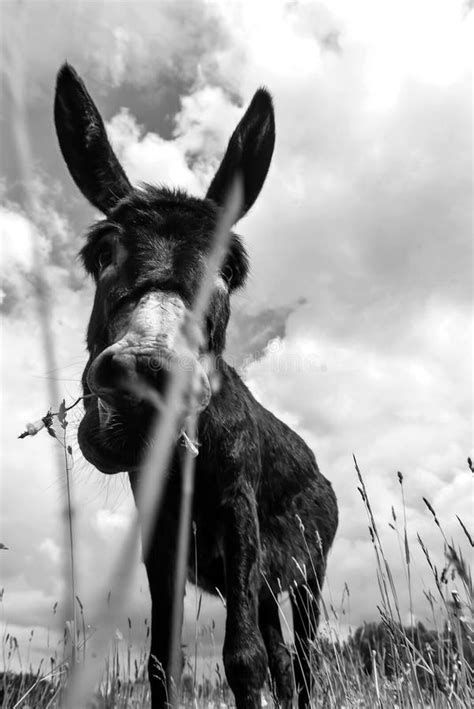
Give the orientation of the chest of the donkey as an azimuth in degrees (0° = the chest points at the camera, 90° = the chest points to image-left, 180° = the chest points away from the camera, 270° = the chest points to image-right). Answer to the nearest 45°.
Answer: approximately 45°
